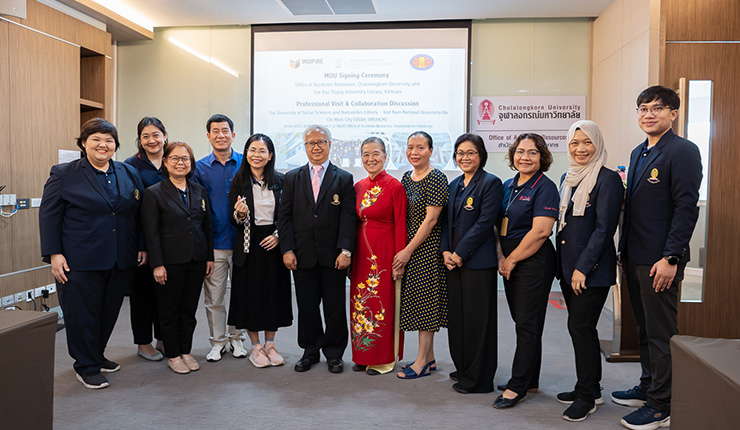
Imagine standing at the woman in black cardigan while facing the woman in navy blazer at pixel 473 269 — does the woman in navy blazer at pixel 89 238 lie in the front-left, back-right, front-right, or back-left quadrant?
back-right

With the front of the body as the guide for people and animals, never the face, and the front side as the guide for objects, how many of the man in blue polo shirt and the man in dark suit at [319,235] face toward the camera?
2

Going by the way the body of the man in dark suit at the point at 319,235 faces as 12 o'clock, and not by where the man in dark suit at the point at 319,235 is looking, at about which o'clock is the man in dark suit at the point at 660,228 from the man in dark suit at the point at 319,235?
the man in dark suit at the point at 660,228 is roughly at 10 o'clock from the man in dark suit at the point at 319,235.

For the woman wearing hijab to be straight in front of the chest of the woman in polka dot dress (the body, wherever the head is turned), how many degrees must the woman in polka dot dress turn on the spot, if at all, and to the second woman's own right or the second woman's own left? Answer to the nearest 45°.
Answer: approximately 90° to the second woman's own left

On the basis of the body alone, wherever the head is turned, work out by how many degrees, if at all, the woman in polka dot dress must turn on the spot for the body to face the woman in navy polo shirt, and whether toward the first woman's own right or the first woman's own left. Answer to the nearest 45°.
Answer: approximately 90° to the first woman's own left

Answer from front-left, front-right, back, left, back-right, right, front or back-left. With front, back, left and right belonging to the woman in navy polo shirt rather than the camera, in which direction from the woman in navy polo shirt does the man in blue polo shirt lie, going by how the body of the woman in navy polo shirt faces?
front-right

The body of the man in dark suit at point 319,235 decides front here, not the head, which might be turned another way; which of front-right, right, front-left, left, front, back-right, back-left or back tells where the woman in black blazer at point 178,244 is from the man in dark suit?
right
